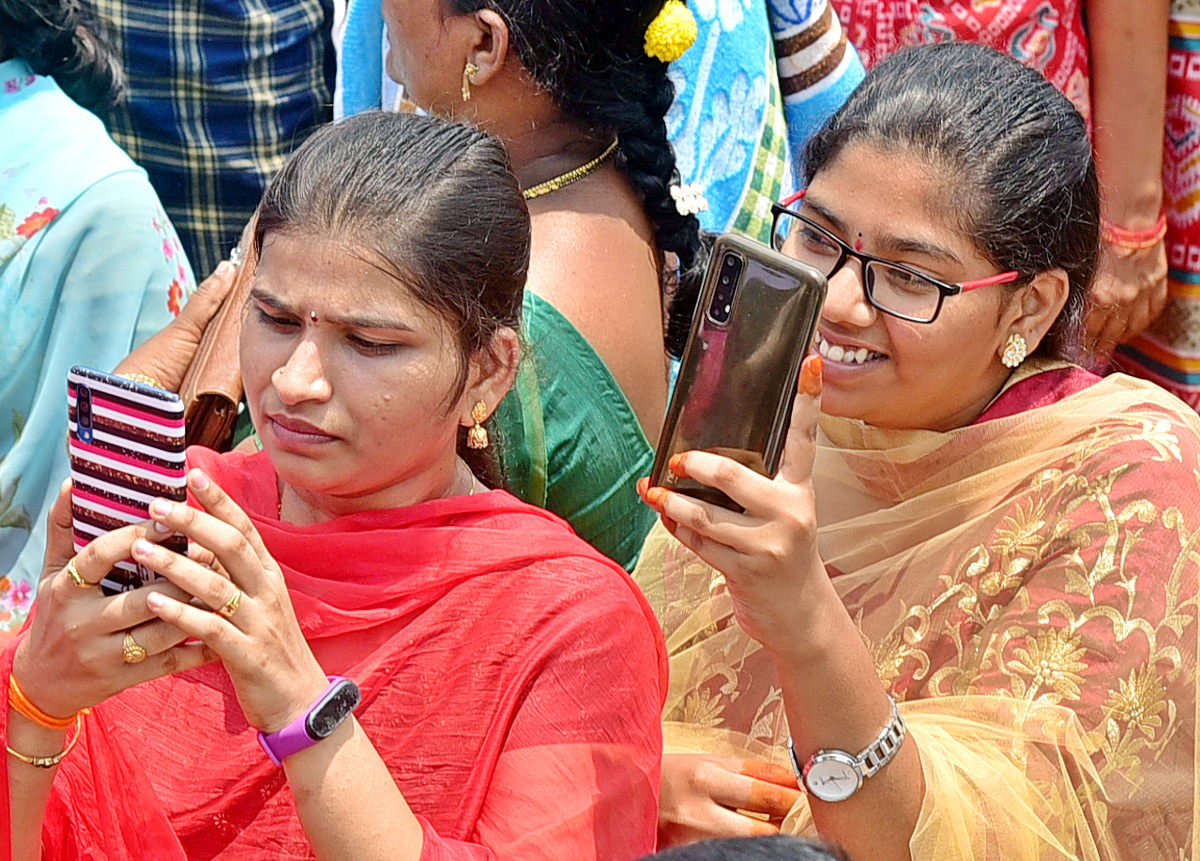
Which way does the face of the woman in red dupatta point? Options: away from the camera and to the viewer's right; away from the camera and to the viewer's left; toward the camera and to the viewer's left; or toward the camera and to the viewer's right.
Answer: toward the camera and to the viewer's left

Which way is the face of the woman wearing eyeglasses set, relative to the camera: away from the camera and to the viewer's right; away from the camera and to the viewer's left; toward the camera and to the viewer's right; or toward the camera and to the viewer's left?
toward the camera and to the viewer's left

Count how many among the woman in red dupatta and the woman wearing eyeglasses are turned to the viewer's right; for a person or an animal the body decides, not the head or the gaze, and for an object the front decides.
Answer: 0

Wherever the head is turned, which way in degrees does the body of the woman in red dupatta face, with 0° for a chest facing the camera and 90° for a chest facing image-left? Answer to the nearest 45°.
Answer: approximately 45°

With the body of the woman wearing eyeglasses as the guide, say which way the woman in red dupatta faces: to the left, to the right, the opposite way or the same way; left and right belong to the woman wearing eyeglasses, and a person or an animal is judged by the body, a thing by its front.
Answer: the same way

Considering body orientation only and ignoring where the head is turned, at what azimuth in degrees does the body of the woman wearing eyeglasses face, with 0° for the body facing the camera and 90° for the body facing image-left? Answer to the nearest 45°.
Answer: approximately 45°

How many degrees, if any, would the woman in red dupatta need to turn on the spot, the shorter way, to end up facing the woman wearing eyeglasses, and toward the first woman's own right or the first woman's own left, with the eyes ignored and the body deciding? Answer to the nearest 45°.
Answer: approximately 135° to the first woman's own left
